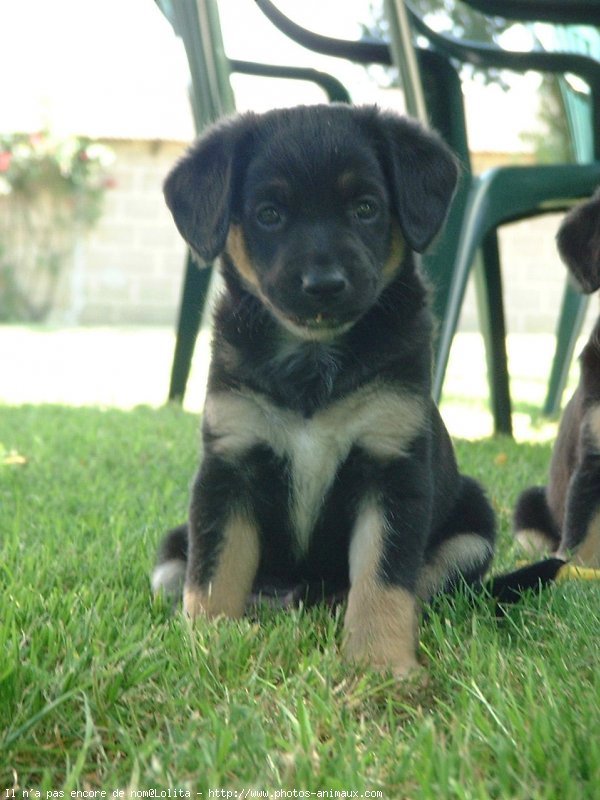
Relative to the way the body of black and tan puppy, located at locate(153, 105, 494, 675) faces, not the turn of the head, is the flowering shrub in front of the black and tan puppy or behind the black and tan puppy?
behind

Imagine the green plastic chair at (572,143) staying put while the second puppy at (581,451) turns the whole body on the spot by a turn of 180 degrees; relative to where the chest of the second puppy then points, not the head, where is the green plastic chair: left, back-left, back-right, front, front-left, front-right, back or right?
front

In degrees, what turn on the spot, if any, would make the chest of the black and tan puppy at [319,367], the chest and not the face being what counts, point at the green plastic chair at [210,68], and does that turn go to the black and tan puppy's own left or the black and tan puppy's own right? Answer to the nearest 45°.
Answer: approximately 180°

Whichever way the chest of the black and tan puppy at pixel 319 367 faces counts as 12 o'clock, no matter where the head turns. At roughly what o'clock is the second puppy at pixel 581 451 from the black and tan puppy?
The second puppy is roughly at 8 o'clock from the black and tan puppy.

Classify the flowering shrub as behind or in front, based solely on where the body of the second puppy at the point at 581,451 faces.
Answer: behind

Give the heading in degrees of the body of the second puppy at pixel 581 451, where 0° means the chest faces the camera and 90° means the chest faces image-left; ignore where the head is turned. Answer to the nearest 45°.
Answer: approximately 0°

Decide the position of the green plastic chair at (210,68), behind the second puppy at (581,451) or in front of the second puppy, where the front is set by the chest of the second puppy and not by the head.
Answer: behind
